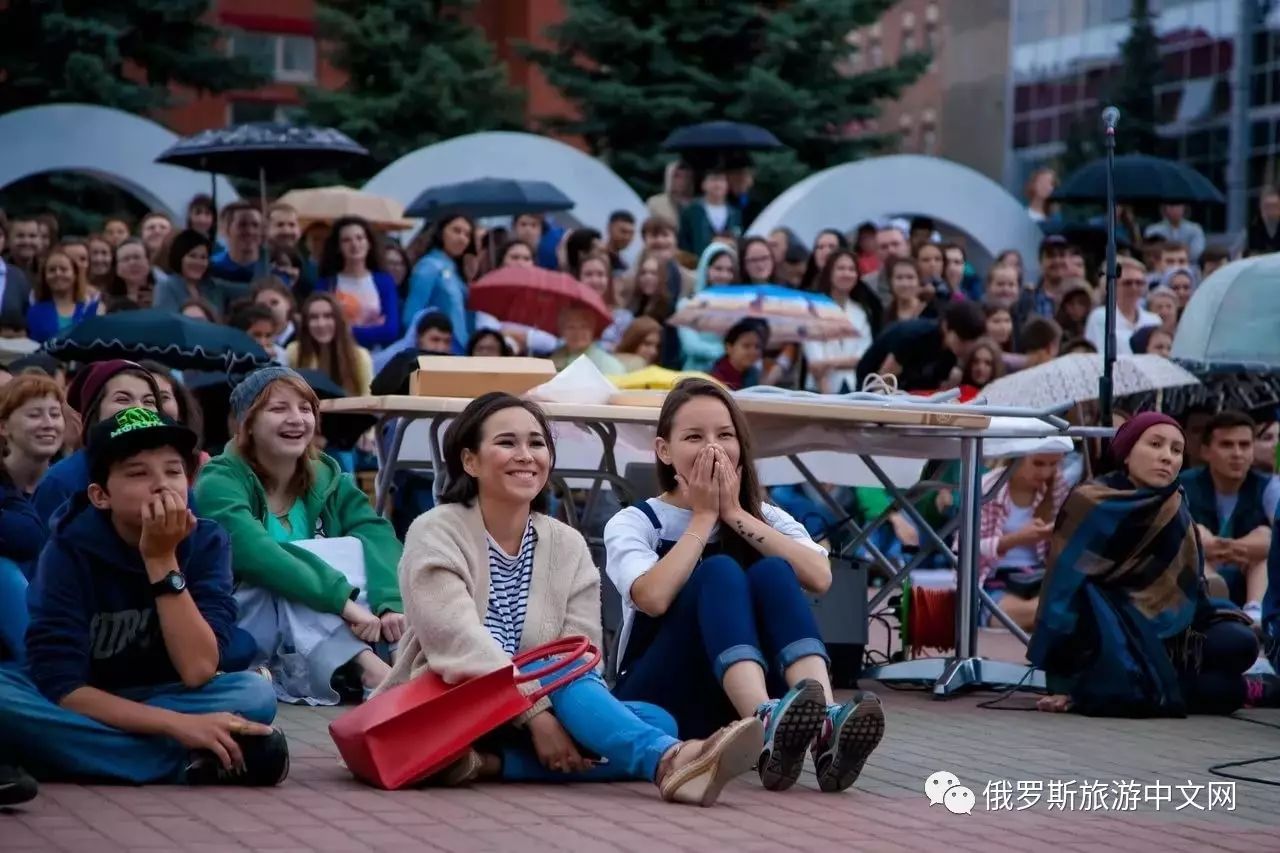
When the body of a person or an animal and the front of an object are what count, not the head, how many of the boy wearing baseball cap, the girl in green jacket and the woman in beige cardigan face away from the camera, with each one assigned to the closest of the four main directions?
0

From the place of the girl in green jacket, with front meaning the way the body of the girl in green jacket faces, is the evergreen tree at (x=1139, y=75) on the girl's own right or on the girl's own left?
on the girl's own left

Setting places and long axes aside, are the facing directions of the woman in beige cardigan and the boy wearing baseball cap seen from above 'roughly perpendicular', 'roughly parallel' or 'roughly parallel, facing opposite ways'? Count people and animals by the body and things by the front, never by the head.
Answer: roughly parallel

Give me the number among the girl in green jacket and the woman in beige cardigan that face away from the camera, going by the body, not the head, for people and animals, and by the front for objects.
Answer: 0

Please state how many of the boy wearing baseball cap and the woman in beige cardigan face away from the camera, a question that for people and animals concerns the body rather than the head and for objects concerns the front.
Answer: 0

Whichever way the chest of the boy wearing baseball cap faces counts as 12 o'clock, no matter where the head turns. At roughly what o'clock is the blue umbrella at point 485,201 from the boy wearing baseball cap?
The blue umbrella is roughly at 8 o'clock from the boy wearing baseball cap.

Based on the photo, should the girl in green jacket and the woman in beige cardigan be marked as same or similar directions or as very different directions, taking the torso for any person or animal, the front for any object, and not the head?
same or similar directions

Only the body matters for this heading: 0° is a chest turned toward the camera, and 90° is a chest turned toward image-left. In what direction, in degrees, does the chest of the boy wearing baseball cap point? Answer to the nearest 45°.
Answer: approximately 315°

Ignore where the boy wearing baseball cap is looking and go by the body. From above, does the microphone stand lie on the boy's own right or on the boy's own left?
on the boy's own left

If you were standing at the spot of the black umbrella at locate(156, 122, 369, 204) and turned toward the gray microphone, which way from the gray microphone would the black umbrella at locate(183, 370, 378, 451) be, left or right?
right

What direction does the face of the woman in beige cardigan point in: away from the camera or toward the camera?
toward the camera

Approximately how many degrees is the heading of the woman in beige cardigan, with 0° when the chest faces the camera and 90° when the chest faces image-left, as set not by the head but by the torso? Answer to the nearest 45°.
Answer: approximately 315°

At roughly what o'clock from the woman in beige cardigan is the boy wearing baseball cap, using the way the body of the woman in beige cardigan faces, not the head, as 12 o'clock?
The boy wearing baseball cap is roughly at 4 o'clock from the woman in beige cardigan.

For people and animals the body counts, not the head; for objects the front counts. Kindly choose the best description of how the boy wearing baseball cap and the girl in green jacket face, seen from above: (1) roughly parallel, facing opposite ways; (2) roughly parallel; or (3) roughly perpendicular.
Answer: roughly parallel

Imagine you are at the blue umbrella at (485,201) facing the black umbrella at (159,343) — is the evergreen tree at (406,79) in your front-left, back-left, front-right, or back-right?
back-right
